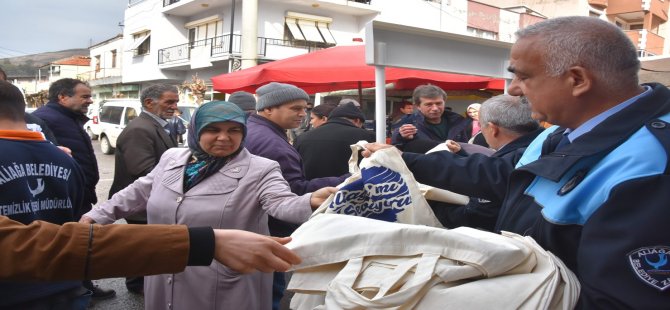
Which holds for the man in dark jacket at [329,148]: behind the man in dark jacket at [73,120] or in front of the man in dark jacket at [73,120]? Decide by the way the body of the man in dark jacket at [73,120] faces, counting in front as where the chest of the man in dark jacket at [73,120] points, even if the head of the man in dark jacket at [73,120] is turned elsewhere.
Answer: in front

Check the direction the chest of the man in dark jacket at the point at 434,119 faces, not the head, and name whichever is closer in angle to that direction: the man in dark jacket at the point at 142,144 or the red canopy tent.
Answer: the man in dark jacket

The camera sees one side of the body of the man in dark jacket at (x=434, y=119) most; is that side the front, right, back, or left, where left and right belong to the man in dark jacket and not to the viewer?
front

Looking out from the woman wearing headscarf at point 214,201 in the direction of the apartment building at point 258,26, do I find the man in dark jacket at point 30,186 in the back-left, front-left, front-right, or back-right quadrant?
back-left

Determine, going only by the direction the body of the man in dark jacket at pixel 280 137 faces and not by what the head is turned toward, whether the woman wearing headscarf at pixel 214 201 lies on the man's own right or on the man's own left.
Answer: on the man's own right

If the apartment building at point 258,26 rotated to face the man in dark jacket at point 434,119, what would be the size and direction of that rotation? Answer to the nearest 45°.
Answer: approximately 45° to its left

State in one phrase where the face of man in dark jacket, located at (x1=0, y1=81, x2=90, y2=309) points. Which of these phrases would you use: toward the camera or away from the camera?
away from the camera

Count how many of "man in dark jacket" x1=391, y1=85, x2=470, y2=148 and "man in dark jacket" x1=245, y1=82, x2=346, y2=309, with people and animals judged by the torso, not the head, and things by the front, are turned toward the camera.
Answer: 1

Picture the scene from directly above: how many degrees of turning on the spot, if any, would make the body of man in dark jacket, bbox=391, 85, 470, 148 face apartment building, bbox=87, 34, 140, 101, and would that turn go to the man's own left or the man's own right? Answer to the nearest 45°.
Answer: approximately 135° to the man's own right

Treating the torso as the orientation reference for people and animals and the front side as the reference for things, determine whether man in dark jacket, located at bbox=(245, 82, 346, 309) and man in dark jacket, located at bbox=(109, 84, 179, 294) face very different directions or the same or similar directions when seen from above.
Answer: same or similar directions

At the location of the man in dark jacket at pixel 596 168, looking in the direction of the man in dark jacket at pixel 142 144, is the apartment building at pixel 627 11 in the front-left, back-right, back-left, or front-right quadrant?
front-right
